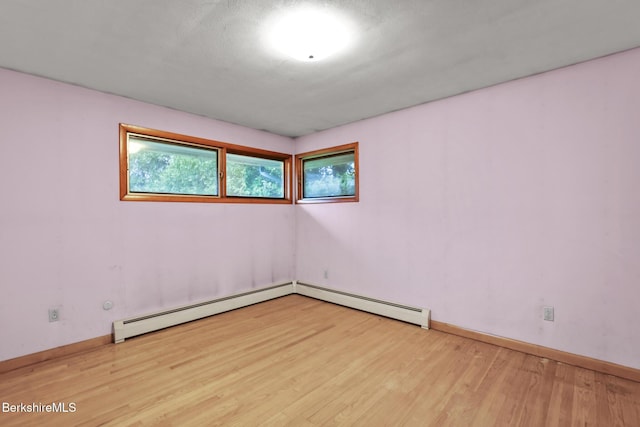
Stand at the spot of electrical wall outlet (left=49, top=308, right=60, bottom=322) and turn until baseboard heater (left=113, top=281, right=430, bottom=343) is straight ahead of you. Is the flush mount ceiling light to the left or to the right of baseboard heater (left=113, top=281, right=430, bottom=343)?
right

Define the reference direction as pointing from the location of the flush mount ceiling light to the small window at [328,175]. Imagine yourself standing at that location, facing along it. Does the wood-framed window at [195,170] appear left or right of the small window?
left

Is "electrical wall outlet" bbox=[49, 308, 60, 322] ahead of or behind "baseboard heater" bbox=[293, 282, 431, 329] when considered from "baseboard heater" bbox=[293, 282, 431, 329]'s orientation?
ahead

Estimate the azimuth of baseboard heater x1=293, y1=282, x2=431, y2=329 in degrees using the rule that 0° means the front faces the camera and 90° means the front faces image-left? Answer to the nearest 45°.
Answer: approximately 45°
